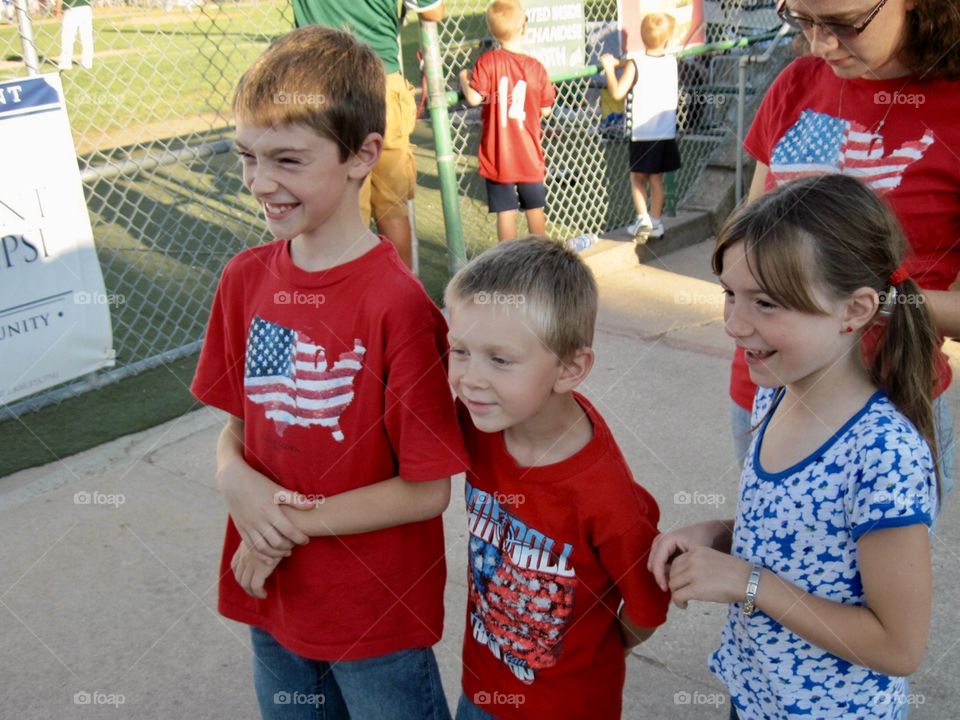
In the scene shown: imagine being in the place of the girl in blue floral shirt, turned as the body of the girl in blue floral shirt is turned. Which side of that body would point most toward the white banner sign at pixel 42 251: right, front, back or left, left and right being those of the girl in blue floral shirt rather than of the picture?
right

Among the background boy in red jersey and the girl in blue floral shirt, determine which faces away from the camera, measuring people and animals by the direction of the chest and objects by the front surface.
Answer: the background boy in red jersey

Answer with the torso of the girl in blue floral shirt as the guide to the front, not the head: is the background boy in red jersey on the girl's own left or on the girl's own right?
on the girl's own right

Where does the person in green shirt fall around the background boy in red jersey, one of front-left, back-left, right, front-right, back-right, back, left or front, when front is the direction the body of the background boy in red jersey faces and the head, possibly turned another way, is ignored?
back-left

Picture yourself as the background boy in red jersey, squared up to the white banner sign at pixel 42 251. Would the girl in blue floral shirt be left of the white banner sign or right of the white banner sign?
left

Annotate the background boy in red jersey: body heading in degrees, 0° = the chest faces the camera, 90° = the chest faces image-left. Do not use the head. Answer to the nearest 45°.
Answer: approximately 180°

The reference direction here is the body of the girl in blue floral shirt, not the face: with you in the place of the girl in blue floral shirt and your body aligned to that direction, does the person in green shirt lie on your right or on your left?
on your right

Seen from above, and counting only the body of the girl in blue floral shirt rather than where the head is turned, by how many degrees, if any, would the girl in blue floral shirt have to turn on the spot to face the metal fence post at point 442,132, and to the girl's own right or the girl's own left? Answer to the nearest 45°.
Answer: approximately 90° to the girl's own right

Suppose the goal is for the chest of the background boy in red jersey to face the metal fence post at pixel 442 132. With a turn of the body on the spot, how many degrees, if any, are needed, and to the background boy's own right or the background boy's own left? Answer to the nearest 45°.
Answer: approximately 135° to the background boy's own left

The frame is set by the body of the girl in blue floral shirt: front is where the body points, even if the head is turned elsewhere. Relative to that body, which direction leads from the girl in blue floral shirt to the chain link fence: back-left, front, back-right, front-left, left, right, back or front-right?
right

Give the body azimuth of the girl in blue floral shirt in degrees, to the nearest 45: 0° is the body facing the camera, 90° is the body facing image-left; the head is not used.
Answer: approximately 45°
